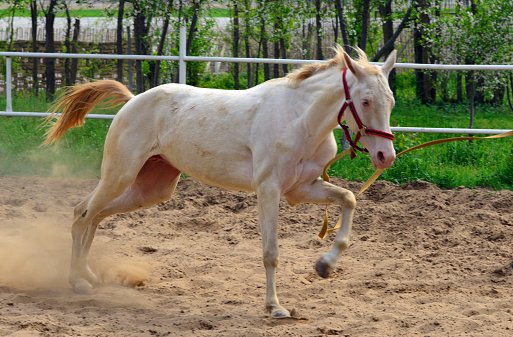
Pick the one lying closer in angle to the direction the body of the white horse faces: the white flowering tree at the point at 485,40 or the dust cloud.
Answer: the white flowering tree

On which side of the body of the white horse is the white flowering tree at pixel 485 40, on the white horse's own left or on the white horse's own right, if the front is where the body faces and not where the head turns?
on the white horse's own left

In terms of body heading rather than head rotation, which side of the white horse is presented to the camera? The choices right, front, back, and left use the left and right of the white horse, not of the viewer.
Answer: right

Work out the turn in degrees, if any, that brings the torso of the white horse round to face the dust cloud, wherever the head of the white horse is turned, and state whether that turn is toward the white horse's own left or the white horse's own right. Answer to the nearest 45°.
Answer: approximately 135° to the white horse's own left
